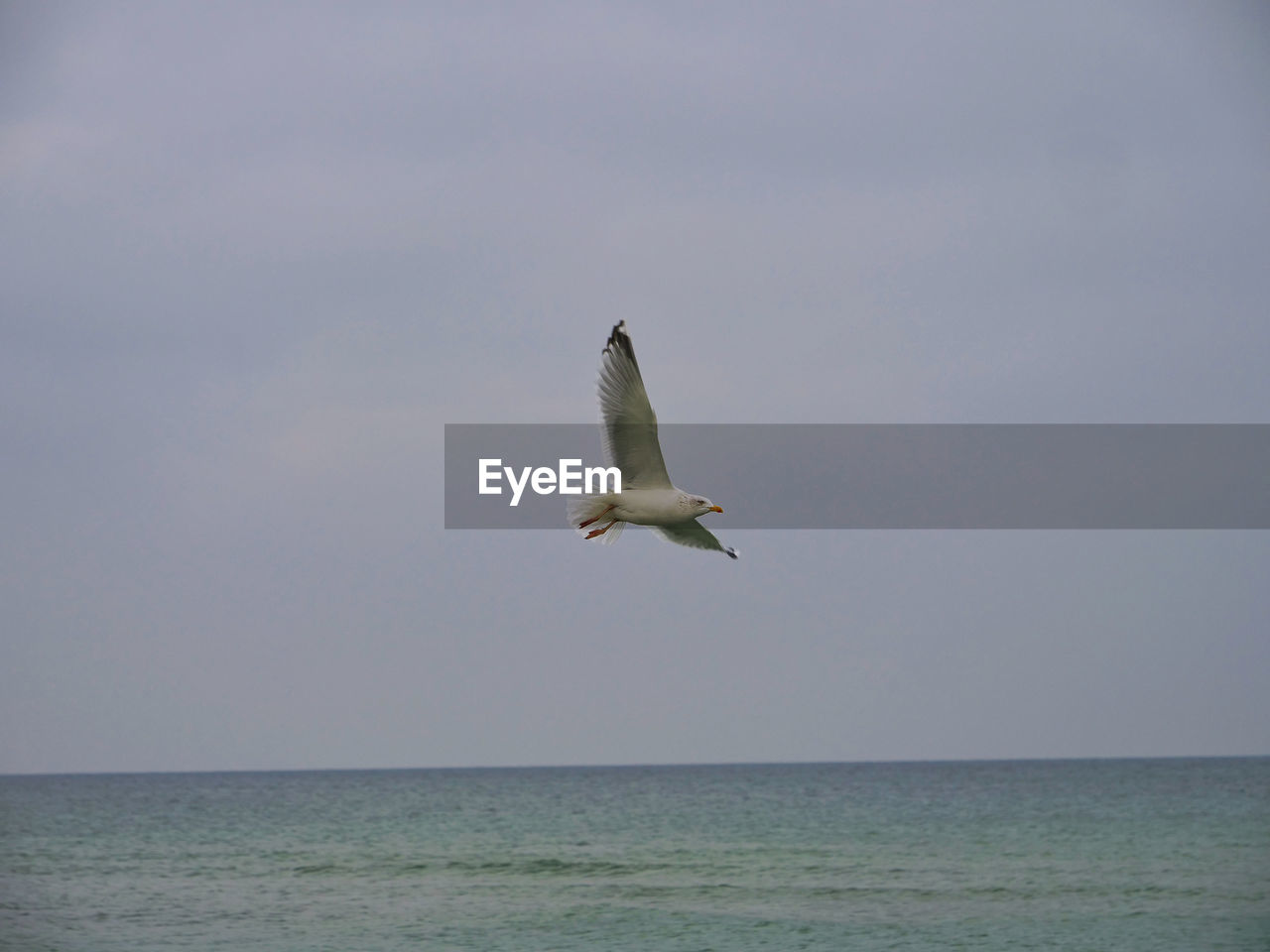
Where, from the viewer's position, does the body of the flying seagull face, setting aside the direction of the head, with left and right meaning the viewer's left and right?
facing to the right of the viewer
